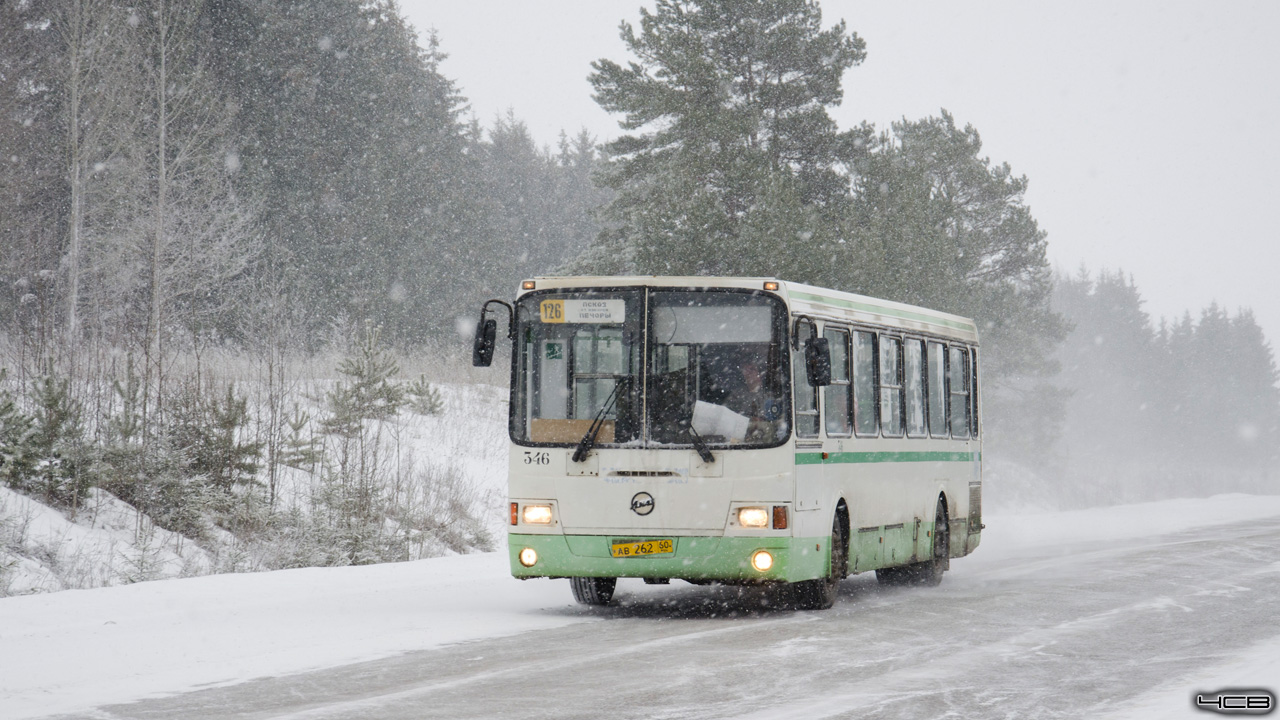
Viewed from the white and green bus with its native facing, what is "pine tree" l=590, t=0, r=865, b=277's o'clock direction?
The pine tree is roughly at 6 o'clock from the white and green bus.

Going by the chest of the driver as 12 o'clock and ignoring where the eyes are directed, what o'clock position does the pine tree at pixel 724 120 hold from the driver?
The pine tree is roughly at 6 o'clock from the driver.

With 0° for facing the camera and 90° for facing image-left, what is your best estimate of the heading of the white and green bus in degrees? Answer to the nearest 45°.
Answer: approximately 0°
